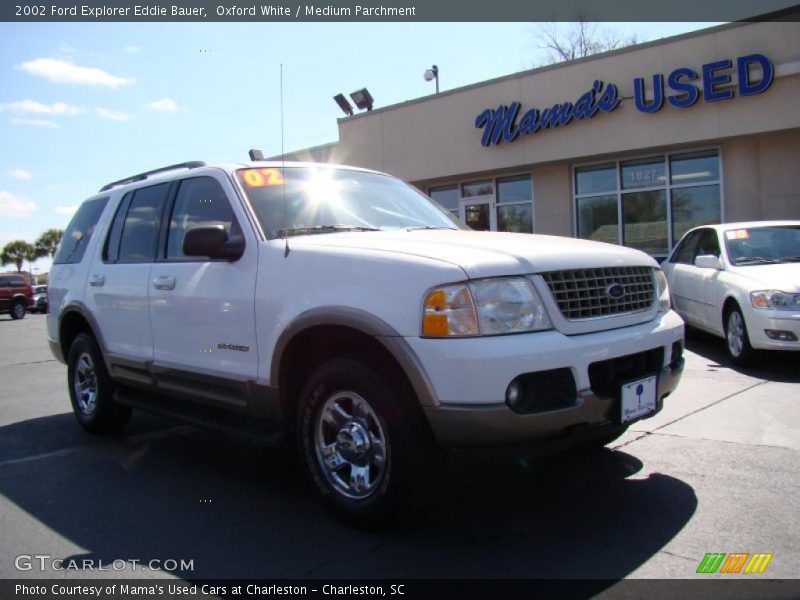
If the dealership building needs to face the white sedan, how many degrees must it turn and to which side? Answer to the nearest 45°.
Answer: approximately 45° to its left

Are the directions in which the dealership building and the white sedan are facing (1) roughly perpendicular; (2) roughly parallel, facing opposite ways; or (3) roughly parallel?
roughly perpendicular

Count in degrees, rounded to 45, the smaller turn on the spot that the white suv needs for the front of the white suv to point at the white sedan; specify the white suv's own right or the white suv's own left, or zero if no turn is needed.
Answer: approximately 90° to the white suv's own left

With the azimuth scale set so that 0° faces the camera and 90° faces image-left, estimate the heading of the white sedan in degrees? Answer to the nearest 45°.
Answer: approximately 315°
